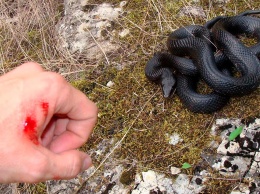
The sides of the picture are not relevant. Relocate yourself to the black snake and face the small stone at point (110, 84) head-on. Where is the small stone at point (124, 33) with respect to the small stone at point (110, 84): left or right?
right

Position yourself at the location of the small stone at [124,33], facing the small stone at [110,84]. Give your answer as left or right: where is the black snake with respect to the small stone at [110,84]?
left
